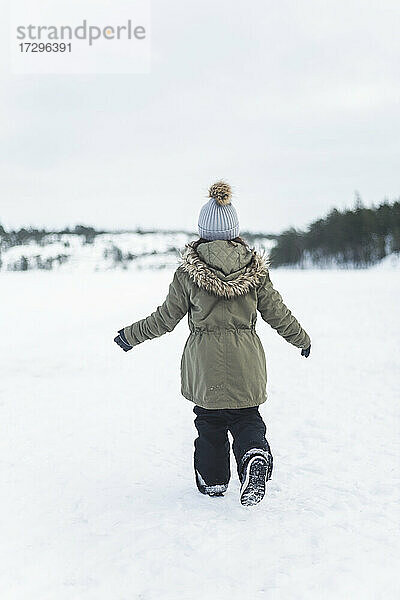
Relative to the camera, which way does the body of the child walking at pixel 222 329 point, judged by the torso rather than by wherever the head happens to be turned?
away from the camera
